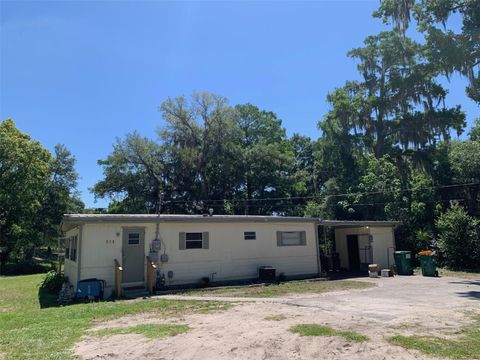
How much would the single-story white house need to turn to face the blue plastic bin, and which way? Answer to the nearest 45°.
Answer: approximately 45° to its right

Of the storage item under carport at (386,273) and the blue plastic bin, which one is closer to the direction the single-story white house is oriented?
the blue plastic bin

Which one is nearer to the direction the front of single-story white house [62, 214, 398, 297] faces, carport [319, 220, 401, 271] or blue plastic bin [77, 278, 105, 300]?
the blue plastic bin

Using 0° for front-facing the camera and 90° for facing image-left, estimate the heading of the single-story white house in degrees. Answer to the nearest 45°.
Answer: approximately 0°

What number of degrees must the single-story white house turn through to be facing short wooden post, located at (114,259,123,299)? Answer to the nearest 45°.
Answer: approximately 45° to its right

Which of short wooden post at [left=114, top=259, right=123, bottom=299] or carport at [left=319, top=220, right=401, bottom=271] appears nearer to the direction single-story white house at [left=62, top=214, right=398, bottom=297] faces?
the short wooden post

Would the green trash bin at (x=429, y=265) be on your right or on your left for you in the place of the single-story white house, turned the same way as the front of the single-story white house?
on your left

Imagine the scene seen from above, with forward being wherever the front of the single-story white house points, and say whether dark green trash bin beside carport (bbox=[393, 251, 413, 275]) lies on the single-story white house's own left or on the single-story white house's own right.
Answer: on the single-story white house's own left
